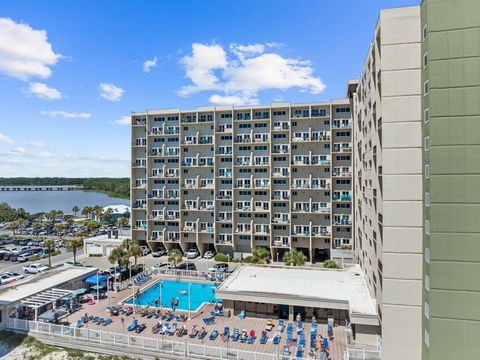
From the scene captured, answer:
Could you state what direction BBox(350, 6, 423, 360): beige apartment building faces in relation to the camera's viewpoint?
facing to the left of the viewer

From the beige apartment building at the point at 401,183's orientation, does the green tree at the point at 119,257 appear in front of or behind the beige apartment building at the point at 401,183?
in front

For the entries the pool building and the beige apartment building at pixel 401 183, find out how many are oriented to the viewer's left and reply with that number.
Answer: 1

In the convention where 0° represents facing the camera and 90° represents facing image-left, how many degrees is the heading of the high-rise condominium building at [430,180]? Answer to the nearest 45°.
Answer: approximately 90°

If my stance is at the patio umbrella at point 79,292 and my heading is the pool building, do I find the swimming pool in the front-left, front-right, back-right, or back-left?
front-left

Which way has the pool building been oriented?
toward the camera

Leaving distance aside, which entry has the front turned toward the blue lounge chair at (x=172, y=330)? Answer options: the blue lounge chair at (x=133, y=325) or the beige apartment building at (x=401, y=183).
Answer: the beige apartment building
